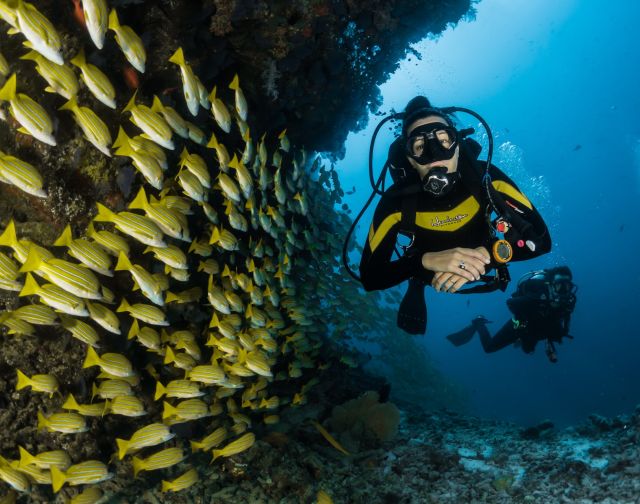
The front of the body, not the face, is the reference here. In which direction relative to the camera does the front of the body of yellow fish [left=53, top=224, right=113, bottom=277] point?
to the viewer's right

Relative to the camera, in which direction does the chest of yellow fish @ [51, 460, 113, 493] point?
to the viewer's right

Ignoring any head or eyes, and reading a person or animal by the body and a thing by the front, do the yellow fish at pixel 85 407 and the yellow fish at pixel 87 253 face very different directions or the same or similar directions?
same or similar directions

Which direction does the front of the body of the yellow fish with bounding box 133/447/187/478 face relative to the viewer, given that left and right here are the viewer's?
facing to the right of the viewer

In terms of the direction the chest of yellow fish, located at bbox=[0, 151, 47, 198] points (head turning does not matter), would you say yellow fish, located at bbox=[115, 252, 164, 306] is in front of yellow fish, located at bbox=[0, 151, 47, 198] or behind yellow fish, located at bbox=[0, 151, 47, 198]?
in front

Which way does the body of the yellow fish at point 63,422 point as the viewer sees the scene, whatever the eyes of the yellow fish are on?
to the viewer's right

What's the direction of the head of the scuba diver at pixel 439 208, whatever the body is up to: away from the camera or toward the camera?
toward the camera

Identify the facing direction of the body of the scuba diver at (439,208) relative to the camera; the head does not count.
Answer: toward the camera

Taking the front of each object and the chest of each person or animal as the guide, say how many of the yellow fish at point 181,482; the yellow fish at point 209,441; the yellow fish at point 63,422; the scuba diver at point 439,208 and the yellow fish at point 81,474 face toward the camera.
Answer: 1
